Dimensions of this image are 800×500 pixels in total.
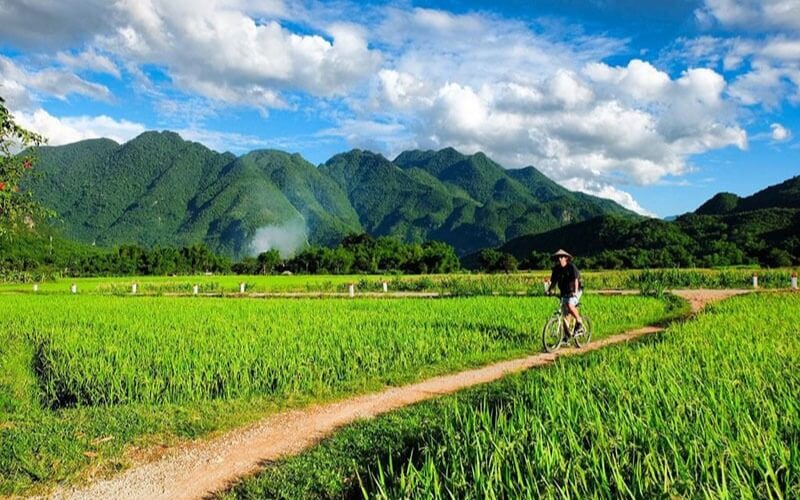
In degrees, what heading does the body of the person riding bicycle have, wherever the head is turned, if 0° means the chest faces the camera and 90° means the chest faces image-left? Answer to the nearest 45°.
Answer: approximately 45°

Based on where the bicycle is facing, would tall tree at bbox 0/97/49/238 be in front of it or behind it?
in front

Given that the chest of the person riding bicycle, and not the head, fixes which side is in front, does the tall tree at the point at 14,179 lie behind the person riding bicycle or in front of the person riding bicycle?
in front

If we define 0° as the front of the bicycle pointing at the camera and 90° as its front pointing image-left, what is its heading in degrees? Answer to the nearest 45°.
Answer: approximately 45°
